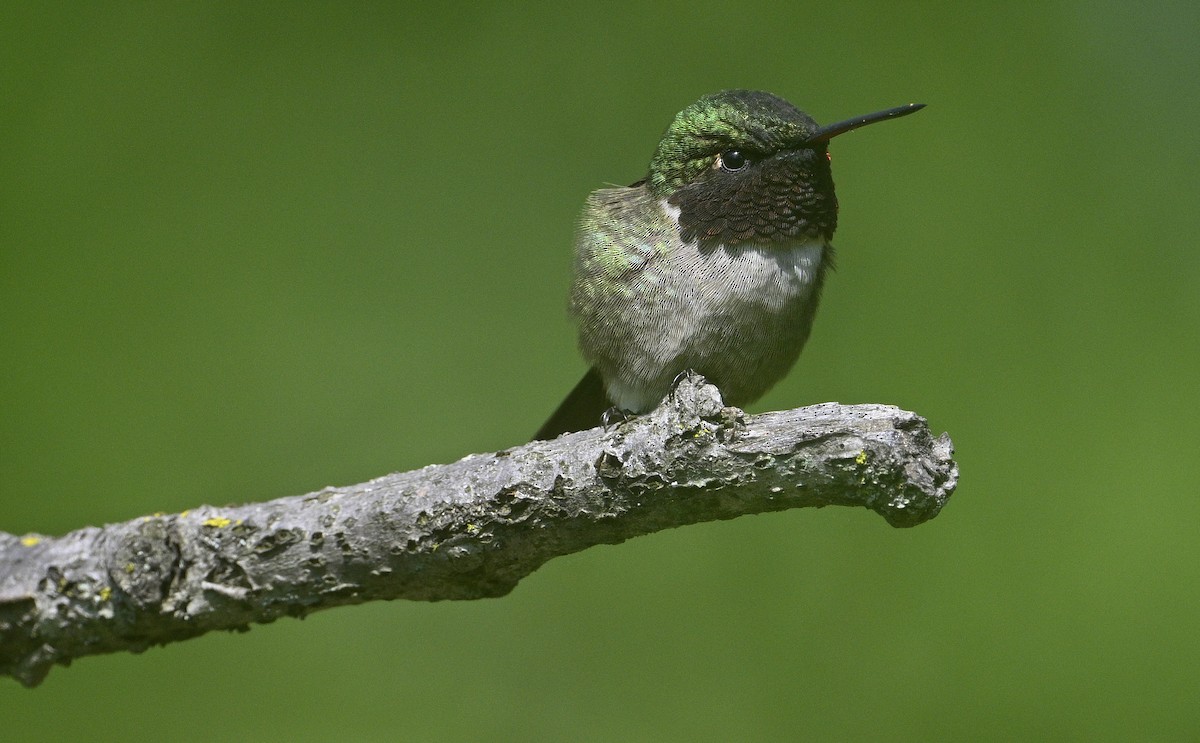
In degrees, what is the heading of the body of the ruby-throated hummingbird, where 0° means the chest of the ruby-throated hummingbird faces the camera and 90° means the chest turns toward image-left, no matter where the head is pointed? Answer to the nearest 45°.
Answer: approximately 315°
